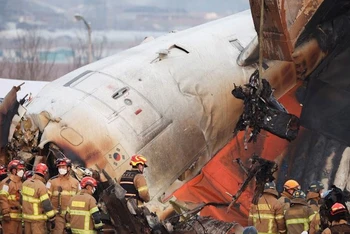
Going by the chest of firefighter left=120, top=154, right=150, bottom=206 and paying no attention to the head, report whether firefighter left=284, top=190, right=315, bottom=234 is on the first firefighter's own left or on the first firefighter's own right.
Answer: on the first firefighter's own right

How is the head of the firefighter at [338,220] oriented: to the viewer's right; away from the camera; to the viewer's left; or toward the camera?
away from the camera

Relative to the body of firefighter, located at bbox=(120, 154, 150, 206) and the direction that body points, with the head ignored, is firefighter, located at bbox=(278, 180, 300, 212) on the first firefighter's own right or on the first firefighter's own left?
on the first firefighter's own right

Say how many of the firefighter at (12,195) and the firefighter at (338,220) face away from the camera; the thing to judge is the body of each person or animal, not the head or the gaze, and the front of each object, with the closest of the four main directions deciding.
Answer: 1

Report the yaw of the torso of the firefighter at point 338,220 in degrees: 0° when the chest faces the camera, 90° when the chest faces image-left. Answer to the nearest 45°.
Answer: approximately 180°

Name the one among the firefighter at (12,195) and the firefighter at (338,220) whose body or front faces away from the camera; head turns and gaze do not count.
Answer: the firefighter at (338,220)
